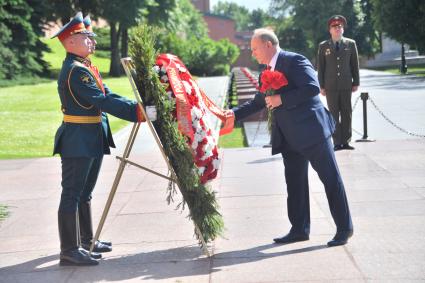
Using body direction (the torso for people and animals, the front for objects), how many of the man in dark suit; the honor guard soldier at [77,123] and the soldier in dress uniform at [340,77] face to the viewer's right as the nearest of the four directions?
1

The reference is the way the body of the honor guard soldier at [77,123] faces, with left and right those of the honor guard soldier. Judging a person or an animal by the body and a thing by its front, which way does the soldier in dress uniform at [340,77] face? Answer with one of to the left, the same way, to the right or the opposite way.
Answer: to the right

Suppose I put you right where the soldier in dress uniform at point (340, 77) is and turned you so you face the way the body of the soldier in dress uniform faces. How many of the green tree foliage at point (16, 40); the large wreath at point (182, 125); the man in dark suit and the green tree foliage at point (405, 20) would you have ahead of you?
2

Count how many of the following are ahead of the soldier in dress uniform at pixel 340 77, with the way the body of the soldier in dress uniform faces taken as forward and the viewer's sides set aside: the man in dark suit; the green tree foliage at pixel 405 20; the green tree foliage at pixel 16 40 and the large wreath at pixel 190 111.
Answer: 2

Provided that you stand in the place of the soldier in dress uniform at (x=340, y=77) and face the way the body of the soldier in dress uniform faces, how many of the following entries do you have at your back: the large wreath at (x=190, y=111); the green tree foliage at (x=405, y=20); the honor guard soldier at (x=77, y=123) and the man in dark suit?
1

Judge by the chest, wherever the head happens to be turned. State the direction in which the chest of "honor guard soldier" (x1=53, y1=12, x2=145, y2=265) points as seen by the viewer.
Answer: to the viewer's right

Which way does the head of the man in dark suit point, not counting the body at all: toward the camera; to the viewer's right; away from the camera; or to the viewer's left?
to the viewer's left

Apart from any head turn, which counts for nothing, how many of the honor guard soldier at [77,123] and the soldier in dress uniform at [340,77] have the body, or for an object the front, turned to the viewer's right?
1

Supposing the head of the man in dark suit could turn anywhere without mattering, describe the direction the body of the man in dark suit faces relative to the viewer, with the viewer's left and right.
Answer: facing to the left of the viewer

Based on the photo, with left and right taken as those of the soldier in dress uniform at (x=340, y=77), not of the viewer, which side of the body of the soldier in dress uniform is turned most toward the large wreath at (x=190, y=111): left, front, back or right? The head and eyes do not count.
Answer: front

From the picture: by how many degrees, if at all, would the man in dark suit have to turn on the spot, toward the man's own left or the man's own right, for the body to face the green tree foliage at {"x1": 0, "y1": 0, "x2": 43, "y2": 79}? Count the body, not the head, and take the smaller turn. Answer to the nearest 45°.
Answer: approximately 45° to the man's own right

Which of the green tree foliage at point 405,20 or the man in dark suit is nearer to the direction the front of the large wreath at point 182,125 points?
the man in dark suit

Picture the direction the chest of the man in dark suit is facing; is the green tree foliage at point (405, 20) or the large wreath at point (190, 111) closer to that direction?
the large wreath
